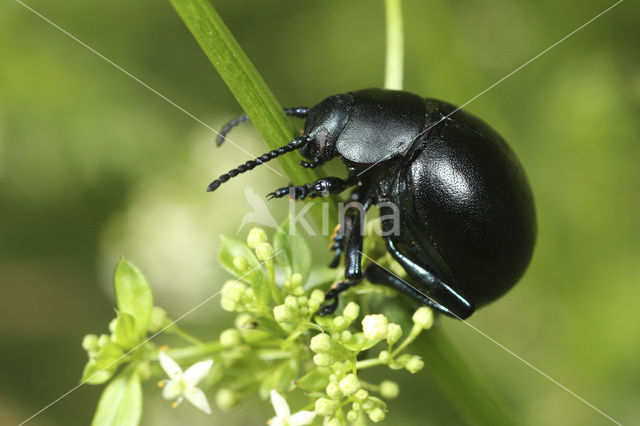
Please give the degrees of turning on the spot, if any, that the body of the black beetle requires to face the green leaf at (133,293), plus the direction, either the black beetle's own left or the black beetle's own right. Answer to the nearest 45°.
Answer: approximately 45° to the black beetle's own left

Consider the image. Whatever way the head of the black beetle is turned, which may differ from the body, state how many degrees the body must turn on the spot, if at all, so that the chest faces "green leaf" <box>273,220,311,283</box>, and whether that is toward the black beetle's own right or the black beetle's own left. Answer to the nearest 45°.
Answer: approximately 45° to the black beetle's own left

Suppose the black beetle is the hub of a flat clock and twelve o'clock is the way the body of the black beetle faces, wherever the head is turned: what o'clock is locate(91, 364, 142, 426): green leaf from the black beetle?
The green leaf is roughly at 11 o'clock from the black beetle.

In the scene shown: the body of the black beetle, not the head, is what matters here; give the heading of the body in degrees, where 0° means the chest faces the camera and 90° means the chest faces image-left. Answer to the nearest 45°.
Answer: approximately 90°
